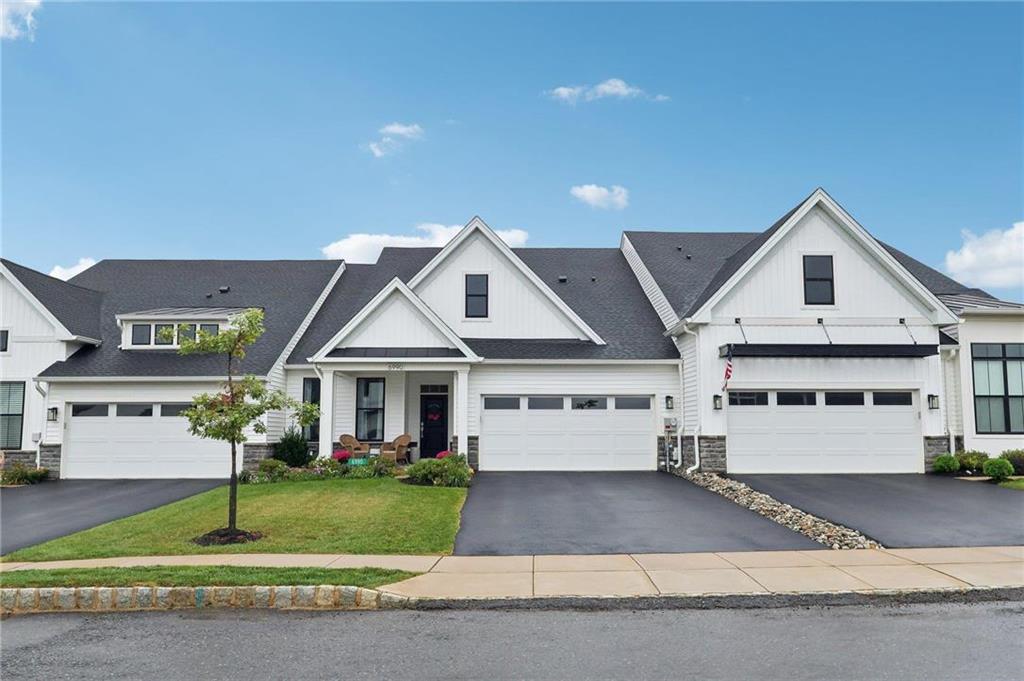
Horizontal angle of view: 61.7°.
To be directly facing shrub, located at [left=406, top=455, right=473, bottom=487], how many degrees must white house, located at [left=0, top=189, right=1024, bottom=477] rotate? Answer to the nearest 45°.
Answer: approximately 45° to its right

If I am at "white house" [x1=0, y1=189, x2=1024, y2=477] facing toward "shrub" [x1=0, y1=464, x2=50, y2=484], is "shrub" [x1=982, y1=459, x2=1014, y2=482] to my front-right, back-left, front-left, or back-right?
back-left

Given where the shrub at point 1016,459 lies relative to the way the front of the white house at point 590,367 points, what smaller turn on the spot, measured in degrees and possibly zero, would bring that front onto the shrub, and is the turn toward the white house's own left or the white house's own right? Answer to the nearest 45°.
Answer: approximately 90° to the white house's own left

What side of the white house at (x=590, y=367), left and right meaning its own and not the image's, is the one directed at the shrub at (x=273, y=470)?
right

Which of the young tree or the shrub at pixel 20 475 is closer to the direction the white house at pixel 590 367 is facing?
the young tree

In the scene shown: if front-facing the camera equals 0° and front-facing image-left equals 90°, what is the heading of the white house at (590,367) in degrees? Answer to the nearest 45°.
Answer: approximately 0°

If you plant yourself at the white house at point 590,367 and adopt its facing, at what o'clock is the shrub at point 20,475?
The shrub is roughly at 3 o'clock from the white house.

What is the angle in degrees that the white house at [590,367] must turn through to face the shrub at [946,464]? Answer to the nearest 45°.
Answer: approximately 90° to its left
